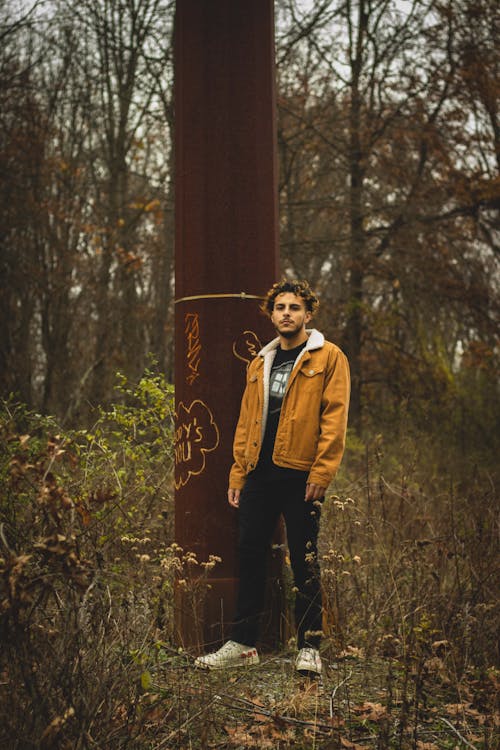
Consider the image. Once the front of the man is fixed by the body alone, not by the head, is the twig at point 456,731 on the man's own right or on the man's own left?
on the man's own left

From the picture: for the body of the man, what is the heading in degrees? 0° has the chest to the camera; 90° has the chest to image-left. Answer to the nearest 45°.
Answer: approximately 45°

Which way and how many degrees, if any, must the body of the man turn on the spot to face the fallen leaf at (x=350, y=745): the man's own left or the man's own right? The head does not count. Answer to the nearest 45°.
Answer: approximately 45° to the man's own left
